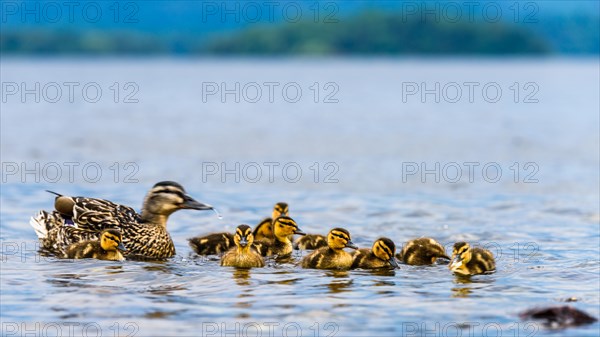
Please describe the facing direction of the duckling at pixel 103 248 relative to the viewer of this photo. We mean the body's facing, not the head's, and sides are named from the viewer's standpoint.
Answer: facing to the right of the viewer

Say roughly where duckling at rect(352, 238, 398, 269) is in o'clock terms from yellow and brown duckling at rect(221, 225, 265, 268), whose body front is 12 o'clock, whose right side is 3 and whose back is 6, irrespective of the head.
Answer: The duckling is roughly at 9 o'clock from the yellow and brown duckling.

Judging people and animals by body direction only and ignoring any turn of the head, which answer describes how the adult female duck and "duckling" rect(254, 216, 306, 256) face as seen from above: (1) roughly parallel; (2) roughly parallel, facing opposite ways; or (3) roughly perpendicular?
roughly parallel

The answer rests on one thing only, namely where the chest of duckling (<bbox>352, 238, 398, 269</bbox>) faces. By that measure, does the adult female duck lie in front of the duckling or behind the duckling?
behind

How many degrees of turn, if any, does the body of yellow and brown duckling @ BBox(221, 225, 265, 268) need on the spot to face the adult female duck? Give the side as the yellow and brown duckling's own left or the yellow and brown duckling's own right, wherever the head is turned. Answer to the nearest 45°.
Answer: approximately 135° to the yellow and brown duckling's own right

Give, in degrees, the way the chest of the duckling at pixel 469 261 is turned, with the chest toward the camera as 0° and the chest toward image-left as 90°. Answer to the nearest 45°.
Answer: approximately 45°

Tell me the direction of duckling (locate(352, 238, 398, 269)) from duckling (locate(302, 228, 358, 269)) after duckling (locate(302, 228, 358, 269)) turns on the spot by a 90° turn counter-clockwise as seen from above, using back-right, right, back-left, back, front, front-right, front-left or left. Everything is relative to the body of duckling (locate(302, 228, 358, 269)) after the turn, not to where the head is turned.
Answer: right

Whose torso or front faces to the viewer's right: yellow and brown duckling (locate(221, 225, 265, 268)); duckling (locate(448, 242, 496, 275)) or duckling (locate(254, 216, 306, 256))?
duckling (locate(254, 216, 306, 256))

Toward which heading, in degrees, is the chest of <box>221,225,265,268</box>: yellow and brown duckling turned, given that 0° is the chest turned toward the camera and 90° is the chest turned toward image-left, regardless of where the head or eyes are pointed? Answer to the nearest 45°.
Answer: approximately 0°

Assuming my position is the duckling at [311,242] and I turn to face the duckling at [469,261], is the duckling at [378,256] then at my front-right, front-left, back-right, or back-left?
front-right

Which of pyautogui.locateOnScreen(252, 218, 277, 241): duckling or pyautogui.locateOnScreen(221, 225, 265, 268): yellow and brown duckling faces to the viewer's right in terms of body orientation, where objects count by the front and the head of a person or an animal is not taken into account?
the duckling
